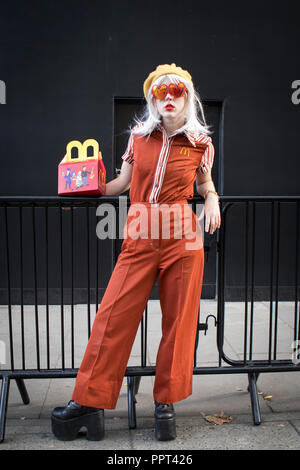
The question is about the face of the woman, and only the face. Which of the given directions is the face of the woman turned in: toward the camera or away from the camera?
toward the camera

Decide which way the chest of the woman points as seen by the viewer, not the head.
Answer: toward the camera
